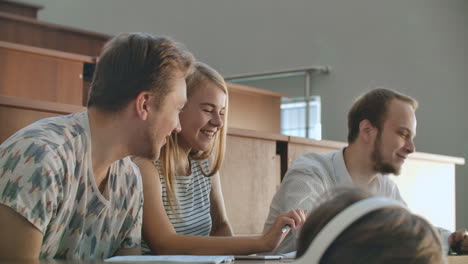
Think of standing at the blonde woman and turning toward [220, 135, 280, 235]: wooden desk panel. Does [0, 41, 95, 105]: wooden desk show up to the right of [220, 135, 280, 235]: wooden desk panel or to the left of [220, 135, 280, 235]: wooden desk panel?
left

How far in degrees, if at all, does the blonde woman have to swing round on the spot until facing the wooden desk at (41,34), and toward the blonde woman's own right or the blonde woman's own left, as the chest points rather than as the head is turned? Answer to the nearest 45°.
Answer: approximately 180°

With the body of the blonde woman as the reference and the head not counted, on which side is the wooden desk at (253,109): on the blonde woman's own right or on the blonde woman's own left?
on the blonde woman's own left

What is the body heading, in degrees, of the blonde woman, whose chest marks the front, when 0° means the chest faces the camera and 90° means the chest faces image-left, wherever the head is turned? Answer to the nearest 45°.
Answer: approximately 315°
